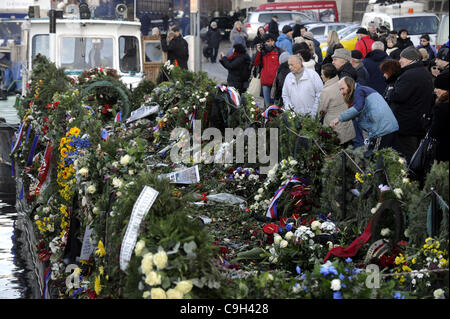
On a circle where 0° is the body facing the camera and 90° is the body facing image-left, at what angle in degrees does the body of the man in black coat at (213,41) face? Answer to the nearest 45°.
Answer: approximately 0°

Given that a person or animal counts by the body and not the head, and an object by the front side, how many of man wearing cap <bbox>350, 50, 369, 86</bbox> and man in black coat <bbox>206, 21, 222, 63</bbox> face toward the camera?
1

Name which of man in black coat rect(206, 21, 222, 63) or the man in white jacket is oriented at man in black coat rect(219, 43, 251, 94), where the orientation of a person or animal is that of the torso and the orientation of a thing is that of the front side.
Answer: man in black coat rect(206, 21, 222, 63)

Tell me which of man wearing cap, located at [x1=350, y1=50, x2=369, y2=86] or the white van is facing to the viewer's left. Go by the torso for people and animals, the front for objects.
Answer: the man wearing cap

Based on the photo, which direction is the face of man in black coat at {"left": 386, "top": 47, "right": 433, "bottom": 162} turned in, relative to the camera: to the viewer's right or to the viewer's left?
to the viewer's left

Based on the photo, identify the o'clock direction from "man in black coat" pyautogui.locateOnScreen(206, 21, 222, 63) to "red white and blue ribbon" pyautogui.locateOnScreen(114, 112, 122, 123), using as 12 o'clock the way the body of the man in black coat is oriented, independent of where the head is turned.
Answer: The red white and blue ribbon is roughly at 12 o'clock from the man in black coat.

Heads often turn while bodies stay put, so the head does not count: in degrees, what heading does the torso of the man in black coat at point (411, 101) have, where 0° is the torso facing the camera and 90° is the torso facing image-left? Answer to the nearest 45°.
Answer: approximately 90°

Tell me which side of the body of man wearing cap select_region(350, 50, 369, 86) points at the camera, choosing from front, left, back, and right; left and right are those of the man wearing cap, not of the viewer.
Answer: left

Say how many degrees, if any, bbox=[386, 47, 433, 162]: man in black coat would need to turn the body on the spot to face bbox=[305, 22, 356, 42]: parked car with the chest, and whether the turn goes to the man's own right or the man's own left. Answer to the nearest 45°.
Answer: approximately 90° to the man's own right

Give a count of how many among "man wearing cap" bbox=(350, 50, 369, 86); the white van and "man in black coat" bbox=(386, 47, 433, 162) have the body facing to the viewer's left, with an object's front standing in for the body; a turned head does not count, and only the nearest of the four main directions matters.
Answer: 2
